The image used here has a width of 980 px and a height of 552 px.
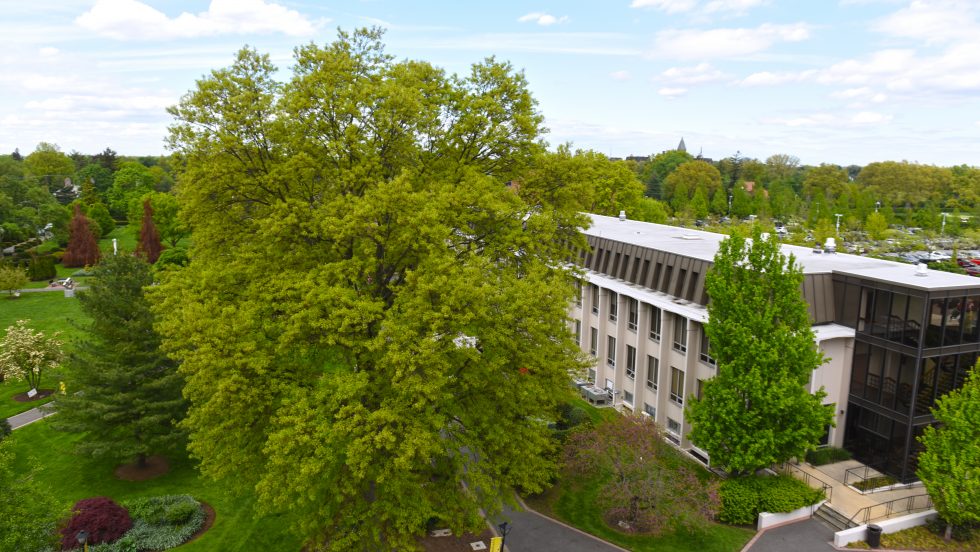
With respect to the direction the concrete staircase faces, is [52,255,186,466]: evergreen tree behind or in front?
in front

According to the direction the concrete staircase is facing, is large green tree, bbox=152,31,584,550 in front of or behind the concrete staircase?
in front

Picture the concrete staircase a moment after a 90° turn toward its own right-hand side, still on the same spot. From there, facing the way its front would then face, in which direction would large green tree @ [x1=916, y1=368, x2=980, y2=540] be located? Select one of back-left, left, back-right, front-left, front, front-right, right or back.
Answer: back-right

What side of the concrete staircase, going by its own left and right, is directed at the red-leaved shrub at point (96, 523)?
front

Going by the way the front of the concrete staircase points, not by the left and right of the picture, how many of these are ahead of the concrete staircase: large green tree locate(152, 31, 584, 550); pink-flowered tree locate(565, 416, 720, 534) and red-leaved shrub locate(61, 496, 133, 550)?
3

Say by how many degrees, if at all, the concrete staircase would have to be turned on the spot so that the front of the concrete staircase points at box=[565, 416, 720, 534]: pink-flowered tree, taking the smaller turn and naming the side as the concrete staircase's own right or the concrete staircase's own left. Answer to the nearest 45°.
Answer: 0° — it already faces it

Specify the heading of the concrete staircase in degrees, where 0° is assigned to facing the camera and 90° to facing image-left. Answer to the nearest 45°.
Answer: approximately 45°
